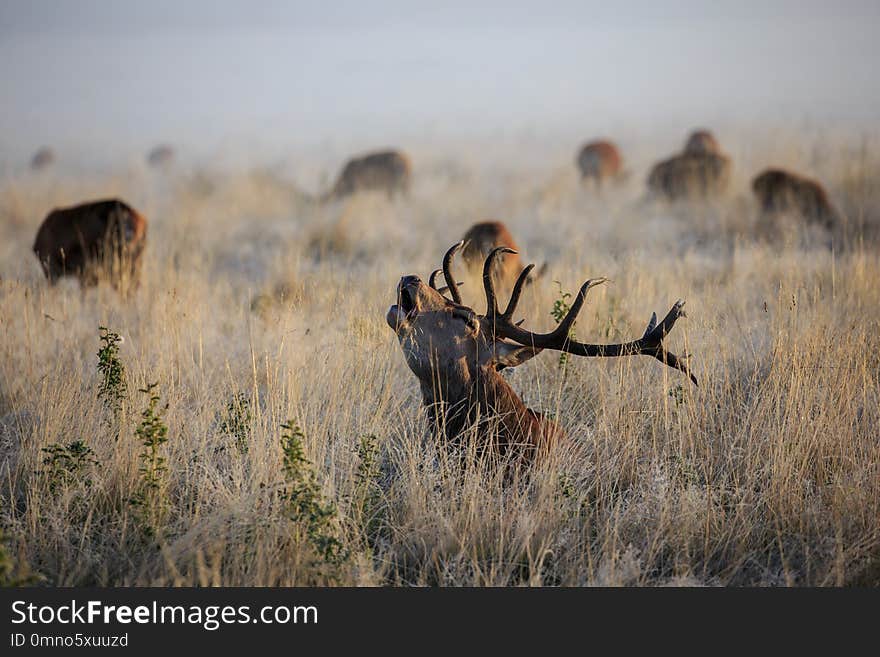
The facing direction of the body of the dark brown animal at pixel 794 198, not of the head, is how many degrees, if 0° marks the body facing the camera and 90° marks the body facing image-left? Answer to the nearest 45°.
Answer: approximately 270°

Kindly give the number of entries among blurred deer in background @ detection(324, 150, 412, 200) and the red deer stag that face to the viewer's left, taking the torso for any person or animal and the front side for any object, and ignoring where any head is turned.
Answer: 2

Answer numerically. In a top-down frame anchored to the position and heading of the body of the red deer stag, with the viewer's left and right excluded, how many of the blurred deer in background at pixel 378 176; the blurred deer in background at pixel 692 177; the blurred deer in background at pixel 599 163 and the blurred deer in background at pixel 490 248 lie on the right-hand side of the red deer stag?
4

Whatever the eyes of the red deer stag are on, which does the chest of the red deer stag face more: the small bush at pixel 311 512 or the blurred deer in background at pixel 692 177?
the small bush

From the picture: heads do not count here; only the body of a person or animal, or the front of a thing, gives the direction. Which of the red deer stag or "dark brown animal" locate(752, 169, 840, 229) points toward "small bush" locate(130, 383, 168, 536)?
the red deer stag

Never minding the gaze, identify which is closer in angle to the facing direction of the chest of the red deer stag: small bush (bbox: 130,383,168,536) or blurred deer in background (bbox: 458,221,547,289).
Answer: the small bush

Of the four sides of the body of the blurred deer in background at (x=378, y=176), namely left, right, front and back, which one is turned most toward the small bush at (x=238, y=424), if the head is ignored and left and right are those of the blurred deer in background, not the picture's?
left

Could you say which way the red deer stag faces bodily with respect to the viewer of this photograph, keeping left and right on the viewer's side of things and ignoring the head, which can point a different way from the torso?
facing to the left of the viewer

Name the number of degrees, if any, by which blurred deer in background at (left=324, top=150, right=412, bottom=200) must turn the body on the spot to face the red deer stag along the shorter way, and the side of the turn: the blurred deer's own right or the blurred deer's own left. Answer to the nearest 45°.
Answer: approximately 90° to the blurred deer's own left

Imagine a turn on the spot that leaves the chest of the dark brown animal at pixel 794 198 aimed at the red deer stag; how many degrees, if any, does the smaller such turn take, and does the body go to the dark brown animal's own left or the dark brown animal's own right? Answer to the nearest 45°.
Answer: approximately 90° to the dark brown animal's own right

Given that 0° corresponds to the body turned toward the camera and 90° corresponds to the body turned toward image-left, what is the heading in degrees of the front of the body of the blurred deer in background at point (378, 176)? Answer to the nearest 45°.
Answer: approximately 90°
